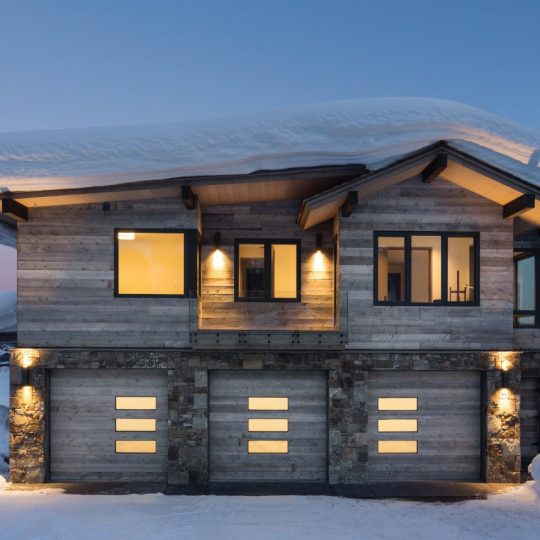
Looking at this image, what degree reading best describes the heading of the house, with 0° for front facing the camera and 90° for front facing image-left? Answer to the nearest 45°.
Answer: approximately 0°
